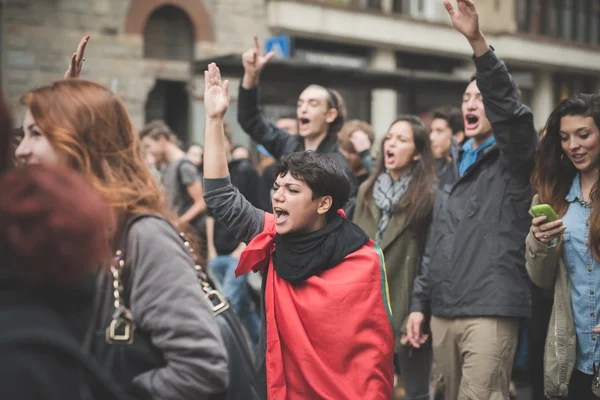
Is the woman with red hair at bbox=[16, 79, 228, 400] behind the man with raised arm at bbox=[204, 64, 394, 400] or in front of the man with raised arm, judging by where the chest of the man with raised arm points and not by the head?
in front

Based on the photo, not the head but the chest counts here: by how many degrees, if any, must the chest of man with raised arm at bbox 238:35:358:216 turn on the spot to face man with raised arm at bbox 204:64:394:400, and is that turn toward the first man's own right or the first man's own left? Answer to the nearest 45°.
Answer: approximately 45° to the first man's own left

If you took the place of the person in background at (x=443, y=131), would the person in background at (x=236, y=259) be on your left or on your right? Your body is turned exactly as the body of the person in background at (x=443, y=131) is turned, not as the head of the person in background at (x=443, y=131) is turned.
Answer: on your right

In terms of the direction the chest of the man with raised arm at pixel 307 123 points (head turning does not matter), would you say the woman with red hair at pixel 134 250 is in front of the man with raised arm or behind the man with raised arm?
in front

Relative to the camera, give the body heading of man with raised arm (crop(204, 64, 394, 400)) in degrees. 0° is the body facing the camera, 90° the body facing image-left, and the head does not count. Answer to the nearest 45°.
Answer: approximately 45°
